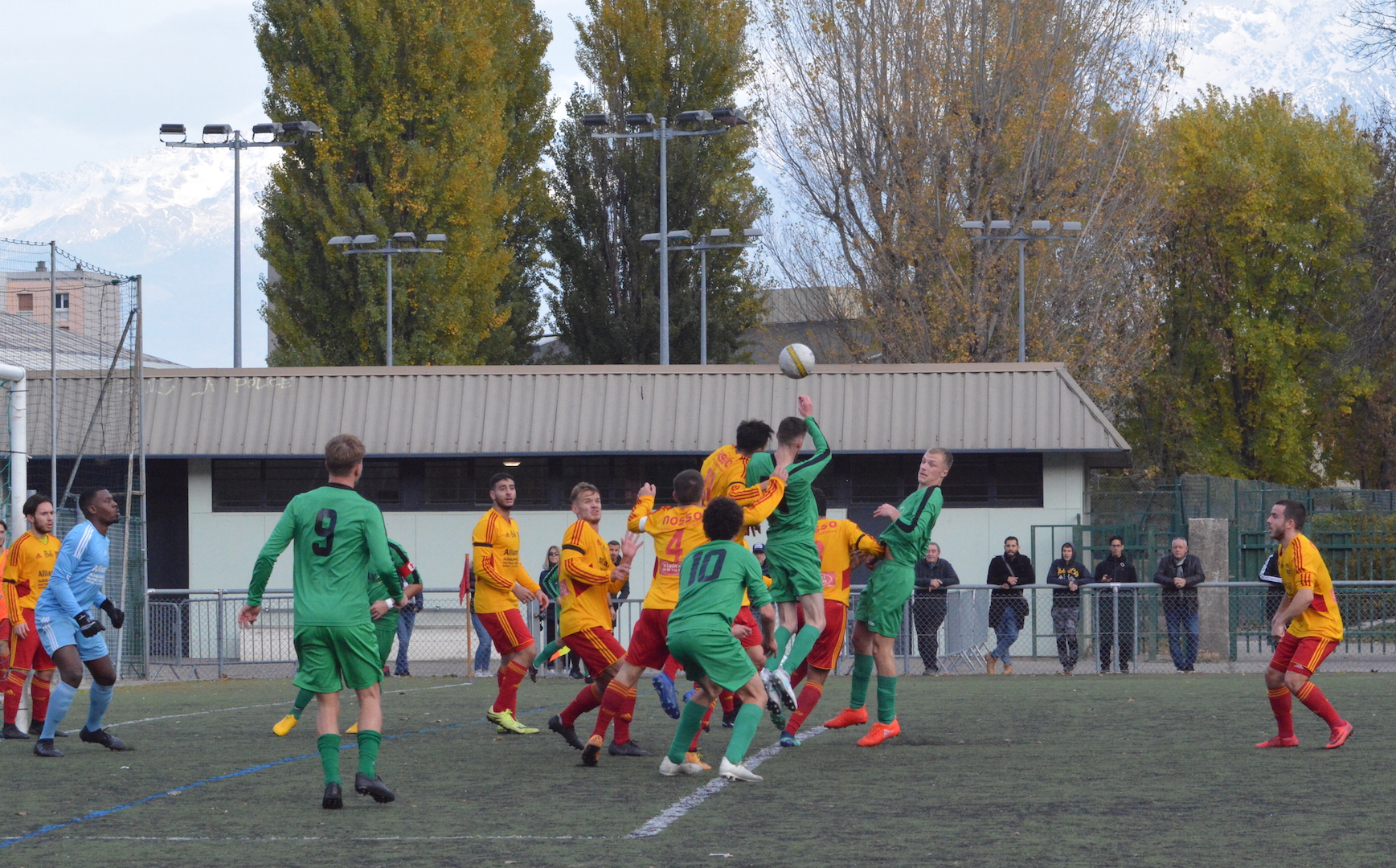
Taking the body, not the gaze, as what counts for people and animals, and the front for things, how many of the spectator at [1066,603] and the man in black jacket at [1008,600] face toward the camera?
2

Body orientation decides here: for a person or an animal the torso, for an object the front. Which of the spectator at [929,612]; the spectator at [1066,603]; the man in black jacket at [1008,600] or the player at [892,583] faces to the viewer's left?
the player

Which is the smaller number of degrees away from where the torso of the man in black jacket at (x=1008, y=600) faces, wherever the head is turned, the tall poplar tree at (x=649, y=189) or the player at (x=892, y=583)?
the player

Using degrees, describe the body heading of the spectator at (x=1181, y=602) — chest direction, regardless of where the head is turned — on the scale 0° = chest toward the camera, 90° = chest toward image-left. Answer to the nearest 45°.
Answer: approximately 0°

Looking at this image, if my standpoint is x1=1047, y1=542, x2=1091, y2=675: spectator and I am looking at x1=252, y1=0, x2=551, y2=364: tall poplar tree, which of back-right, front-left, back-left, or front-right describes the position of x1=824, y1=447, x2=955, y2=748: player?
back-left

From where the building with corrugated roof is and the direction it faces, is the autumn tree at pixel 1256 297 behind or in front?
behind

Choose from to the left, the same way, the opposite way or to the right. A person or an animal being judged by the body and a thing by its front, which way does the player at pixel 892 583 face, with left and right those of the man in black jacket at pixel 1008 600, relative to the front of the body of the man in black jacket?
to the right

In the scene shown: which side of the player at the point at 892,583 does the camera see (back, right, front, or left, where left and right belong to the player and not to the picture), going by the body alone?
left
